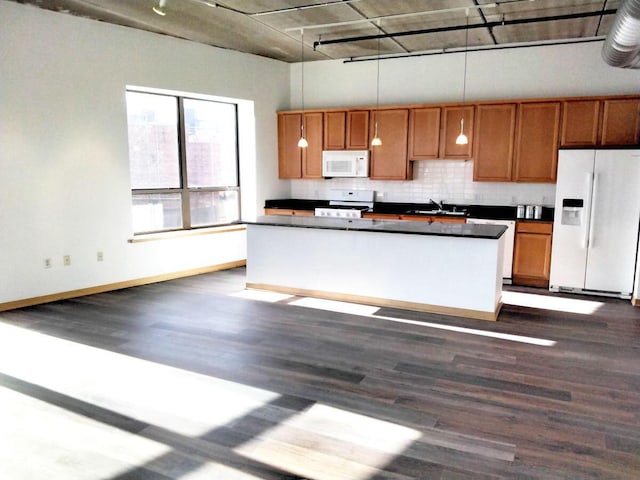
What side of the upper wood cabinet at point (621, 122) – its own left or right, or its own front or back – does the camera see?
front

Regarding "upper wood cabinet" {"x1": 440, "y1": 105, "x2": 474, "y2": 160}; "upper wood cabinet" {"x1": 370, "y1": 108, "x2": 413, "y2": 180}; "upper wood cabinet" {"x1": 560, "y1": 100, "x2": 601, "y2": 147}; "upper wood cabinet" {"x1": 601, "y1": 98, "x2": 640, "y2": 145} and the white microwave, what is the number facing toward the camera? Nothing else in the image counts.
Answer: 5

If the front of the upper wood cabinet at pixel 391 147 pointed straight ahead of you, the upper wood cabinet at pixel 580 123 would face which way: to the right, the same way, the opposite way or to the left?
the same way

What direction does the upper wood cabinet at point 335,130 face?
toward the camera

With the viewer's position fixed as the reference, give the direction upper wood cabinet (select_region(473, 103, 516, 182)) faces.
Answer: facing the viewer

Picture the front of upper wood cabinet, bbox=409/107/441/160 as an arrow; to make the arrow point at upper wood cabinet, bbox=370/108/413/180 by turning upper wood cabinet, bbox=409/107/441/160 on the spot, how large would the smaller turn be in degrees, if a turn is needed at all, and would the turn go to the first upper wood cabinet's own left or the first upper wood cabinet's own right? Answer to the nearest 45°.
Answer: approximately 90° to the first upper wood cabinet's own right

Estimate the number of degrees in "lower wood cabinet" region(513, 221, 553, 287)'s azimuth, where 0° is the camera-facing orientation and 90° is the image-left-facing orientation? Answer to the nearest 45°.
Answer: approximately 0°

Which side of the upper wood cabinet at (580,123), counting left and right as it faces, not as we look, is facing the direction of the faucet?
right

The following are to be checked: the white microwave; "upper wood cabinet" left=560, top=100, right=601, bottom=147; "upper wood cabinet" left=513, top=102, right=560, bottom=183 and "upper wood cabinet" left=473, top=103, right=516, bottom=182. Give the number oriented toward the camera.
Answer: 4

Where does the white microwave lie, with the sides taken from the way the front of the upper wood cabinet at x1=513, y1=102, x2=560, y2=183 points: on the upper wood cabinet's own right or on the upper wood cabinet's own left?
on the upper wood cabinet's own right

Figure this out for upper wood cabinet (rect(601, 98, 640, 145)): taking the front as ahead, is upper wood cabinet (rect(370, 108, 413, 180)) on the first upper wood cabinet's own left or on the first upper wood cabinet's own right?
on the first upper wood cabinet's own right

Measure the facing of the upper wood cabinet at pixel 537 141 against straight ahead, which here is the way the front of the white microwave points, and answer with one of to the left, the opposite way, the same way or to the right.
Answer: the same way

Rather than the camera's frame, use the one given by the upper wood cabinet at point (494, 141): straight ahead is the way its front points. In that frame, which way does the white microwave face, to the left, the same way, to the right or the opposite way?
the same way

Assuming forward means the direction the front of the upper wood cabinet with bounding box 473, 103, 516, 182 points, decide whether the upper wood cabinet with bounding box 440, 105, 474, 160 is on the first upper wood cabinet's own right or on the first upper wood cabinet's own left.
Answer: on the first upper wood cabinet's own right

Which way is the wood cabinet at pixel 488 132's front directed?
toward the camera
